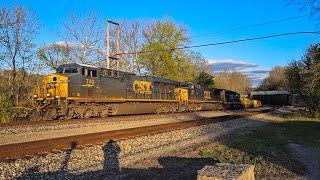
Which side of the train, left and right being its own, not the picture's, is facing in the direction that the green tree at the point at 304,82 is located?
back

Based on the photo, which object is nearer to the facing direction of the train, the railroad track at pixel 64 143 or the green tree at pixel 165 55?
the railroad track

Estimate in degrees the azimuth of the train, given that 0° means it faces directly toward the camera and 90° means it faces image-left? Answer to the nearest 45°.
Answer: approximately 45°

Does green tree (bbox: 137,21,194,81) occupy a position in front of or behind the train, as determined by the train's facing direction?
behind

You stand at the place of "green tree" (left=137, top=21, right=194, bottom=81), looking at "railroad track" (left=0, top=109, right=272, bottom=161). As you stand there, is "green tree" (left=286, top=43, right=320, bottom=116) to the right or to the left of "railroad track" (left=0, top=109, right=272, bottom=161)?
left
